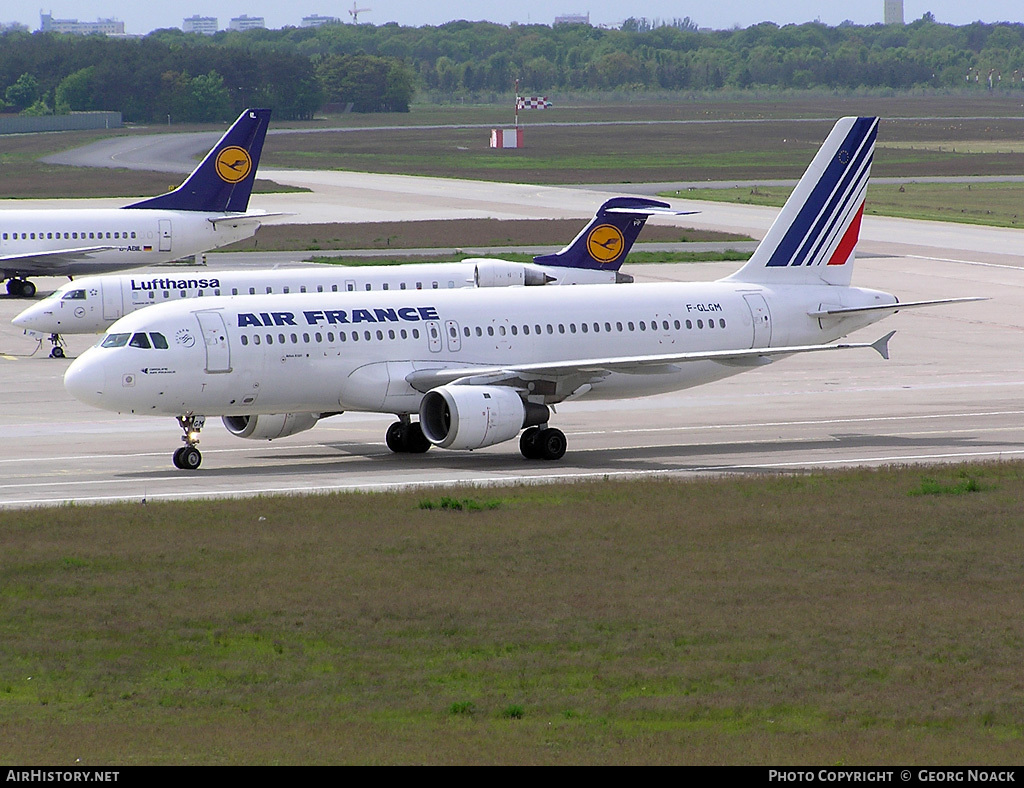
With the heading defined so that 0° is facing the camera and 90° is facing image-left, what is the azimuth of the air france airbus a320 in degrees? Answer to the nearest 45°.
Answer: approximately 45°
